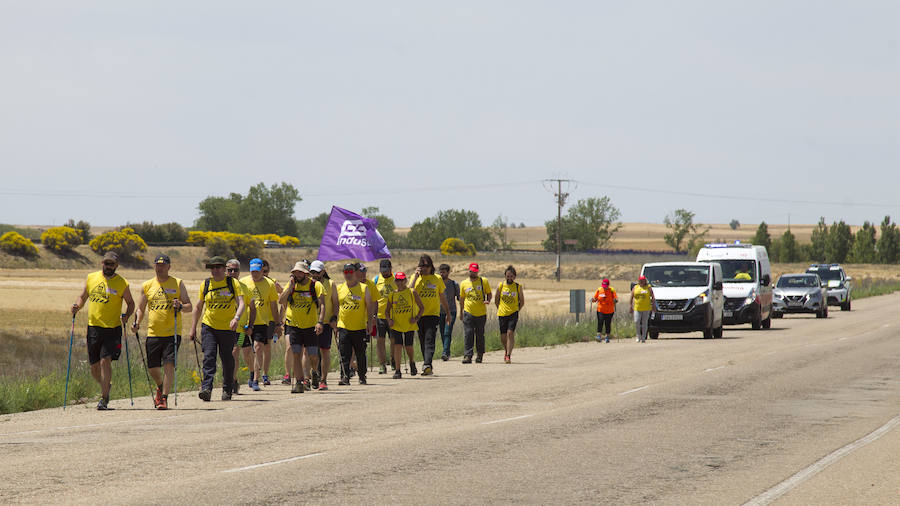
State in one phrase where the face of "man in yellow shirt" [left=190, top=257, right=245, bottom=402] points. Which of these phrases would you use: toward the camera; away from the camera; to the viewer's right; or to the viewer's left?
toward the camera

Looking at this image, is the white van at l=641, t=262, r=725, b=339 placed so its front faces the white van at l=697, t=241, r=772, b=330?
no

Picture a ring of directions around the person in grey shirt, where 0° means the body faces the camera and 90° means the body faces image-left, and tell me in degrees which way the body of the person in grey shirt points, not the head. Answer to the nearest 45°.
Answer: approximately 45°

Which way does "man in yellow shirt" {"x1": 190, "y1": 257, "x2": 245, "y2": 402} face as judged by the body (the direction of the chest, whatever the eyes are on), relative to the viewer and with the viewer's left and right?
facing the viewer

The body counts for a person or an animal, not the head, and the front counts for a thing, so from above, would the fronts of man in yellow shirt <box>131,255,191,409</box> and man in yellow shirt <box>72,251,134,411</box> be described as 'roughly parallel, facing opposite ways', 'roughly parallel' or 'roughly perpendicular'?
roughly parallel

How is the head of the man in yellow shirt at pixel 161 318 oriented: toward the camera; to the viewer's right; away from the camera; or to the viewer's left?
toward the camera

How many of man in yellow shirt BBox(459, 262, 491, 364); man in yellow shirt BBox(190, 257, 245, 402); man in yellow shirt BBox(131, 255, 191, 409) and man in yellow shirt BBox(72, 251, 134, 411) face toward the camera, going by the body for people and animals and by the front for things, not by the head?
4

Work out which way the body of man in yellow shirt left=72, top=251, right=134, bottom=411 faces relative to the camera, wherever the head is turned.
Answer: toward the camera

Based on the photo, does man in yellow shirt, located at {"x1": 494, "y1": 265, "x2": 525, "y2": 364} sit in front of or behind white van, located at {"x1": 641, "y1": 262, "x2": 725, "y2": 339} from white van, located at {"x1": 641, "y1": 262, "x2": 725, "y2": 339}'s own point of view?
in front

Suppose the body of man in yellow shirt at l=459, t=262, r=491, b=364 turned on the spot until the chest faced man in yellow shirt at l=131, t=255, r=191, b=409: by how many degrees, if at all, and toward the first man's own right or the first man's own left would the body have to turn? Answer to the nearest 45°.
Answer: approximately 45° to the first man's own right

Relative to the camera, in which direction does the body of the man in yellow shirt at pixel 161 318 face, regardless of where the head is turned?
toward the camera

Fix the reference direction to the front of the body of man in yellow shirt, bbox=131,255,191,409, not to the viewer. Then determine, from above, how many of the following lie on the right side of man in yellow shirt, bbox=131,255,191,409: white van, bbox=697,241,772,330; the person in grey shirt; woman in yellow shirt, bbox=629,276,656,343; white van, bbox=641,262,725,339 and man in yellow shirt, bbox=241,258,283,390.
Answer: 0

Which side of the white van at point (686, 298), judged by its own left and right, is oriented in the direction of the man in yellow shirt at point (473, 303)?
front

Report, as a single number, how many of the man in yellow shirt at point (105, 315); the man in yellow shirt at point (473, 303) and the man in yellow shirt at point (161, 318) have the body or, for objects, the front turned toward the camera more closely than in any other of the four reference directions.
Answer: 3

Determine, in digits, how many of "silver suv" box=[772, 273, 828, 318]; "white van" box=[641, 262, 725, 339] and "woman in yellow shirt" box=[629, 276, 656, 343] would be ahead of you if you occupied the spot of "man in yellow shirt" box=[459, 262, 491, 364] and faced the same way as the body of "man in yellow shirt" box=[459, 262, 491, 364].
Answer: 0
